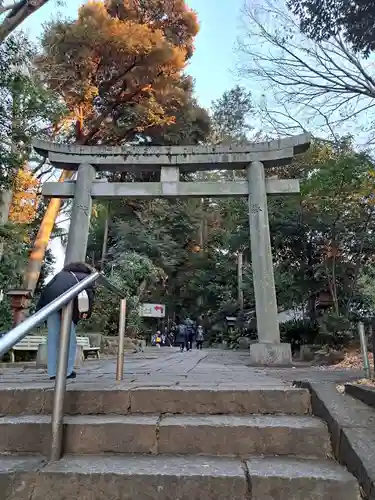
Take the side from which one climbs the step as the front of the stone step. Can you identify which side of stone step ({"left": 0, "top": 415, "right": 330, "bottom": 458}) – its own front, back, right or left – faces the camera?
front

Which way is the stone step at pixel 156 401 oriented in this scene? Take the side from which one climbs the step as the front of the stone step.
toward the camera

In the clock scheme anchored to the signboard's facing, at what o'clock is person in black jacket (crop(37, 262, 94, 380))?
The person in black jacket is roughly at 12 o'clock from the signboard.

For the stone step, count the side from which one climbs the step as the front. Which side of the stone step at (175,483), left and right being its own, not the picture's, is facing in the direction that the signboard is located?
back

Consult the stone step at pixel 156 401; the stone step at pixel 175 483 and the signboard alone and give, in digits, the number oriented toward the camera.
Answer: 3

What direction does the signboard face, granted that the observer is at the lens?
facing the viewer

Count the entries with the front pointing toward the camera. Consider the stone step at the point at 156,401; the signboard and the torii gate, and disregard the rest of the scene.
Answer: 3
